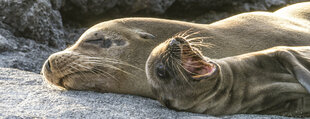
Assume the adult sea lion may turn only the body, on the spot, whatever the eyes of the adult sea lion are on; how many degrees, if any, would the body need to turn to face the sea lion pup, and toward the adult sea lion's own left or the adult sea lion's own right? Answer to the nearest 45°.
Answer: approximately 135° to the adult sea lion's own left

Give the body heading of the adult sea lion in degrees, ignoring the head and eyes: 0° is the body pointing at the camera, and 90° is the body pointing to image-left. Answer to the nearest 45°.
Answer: approximately 90°

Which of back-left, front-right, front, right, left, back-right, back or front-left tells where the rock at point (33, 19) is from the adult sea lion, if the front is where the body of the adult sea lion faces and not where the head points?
front-right

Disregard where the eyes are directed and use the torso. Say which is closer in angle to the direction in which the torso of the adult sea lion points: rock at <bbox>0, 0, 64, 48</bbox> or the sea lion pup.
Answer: the rock
